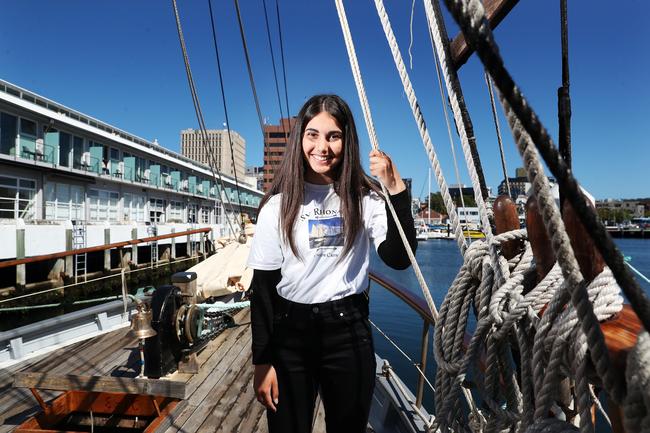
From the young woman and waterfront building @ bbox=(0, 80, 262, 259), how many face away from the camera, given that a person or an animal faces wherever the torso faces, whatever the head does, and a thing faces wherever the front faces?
0

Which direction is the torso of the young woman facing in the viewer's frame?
toward the camera

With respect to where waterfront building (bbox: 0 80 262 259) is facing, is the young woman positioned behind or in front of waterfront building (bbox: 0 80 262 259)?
in front

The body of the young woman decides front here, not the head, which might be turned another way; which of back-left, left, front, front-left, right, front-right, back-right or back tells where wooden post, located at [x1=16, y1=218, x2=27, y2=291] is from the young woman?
back-right

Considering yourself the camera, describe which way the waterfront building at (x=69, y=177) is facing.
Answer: facing the viewer and to the right of the viewer

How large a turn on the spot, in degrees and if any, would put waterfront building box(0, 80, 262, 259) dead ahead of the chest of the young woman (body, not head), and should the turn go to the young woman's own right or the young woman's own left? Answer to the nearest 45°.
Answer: approximately 135° to the young woman's own right

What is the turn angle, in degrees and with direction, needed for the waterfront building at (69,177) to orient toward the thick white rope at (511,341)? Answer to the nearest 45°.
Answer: approximately 45° to its right

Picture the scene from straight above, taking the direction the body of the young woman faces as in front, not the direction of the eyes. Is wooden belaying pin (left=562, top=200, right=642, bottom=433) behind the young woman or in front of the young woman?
in front

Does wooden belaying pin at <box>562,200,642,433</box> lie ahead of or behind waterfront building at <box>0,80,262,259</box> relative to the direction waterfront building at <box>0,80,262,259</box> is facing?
ahead

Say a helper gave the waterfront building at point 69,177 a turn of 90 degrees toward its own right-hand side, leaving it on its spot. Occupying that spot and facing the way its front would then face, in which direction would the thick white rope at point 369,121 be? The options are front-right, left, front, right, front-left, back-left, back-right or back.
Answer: front-left

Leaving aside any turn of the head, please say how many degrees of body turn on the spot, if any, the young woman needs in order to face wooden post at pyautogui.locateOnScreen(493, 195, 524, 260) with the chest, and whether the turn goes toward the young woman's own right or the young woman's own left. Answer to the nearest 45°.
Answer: approximately 45° to the young woman's own left
